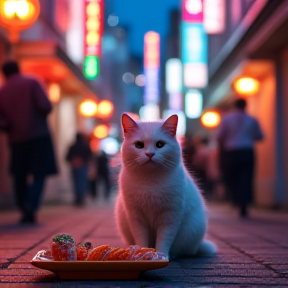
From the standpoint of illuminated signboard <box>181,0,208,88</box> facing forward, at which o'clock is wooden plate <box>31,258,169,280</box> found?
The wooden plate is roughly at 12 o'clock from the illuminated signboard.

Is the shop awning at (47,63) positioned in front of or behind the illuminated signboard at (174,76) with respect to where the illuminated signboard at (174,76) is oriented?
in front

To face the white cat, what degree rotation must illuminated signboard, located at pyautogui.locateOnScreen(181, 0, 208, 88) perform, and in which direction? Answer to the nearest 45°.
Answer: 0° — it already faces it

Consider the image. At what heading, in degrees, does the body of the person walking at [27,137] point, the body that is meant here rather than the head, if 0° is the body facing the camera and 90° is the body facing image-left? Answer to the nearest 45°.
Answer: approximately 180°

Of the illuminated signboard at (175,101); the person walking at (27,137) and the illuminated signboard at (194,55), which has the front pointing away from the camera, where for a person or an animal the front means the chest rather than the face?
the person walking

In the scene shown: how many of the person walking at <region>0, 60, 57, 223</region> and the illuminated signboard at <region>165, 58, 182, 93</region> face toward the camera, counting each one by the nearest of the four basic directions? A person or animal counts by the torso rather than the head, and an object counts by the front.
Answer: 1

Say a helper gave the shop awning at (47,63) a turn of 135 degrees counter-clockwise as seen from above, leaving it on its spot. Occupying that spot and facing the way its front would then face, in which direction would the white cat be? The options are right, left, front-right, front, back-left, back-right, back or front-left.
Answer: back-left

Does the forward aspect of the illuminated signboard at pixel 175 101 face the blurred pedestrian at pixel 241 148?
yes

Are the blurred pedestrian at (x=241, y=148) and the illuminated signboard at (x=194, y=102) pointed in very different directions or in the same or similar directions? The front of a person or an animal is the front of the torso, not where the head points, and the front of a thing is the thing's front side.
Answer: very different directions

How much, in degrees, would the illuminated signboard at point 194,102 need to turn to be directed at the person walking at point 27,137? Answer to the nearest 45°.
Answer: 0° — it already faces them

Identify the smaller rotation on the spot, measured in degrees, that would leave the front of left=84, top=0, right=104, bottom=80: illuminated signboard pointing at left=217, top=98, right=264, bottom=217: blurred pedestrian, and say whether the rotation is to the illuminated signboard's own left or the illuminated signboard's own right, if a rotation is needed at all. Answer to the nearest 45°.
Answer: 0° — it already faces them

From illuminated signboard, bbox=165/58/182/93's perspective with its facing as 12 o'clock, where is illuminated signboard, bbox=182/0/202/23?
illuminated signboard, bbox=182/0/202/23 is roughly at 12 o'clock from illuminated signboard, bbox=165/58/182/93.

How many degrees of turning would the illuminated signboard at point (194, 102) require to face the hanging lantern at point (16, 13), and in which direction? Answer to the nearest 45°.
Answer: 0° — it already faces it

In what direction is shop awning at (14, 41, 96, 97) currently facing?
to the viewer's right
